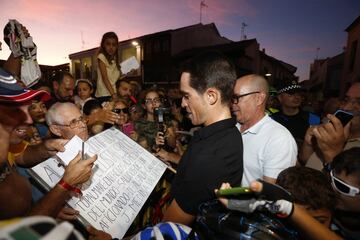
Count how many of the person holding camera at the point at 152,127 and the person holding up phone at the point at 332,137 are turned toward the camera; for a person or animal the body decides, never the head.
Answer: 1

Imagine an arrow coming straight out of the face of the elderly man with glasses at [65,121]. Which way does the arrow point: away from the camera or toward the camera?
toward the camera

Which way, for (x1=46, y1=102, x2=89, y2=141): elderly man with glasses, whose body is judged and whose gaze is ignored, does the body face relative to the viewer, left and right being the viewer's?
facing the viewer and to the right of the viewer

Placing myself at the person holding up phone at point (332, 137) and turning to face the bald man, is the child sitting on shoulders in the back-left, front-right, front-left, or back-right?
front-right

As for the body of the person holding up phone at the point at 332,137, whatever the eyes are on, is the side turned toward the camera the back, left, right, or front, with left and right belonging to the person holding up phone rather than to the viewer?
left

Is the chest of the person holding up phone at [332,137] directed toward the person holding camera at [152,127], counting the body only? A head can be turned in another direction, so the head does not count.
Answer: yes

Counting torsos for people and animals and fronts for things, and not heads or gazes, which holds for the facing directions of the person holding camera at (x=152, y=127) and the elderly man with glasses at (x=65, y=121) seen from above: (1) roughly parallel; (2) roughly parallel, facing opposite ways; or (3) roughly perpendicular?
roughly perpendicular

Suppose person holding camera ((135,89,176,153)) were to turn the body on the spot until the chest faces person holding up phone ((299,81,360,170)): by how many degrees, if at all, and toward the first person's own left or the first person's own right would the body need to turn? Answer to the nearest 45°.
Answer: approximately 45° to the first person's own left

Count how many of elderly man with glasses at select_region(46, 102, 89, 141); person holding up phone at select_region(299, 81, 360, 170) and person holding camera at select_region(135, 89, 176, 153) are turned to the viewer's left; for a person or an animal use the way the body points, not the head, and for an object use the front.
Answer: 1

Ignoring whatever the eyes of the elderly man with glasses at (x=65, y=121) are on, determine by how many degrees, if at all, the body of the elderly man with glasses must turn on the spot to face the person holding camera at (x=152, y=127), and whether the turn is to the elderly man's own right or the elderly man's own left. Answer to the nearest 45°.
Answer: approximately 90° to the elderly man's own left

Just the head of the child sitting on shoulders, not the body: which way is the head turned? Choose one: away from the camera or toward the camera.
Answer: toward the camera

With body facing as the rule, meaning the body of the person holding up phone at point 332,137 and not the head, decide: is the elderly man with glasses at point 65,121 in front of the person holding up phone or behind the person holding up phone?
in front

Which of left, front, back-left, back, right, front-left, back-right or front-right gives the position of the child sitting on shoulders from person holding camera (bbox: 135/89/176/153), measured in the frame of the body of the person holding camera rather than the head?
back-right

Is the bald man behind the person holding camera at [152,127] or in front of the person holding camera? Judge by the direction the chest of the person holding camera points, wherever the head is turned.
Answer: in front

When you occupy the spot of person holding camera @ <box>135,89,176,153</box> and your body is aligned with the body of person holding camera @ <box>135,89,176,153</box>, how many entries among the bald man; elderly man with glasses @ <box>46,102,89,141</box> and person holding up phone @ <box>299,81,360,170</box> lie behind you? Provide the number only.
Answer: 0

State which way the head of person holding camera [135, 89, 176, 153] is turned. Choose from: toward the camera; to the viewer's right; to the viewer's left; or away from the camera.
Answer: toward the camera

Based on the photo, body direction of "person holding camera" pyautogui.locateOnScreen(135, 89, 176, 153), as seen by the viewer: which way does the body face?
toward the camera

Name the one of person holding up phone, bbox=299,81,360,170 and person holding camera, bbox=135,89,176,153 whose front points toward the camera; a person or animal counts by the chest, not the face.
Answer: person holding camera, bbox=135,89,176,153
